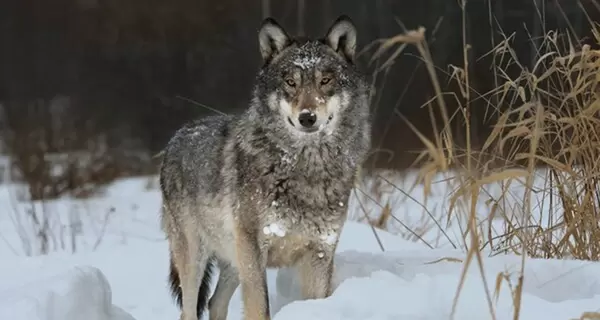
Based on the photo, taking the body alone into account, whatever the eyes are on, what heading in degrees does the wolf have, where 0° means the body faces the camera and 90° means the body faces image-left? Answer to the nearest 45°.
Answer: approximately 315°
